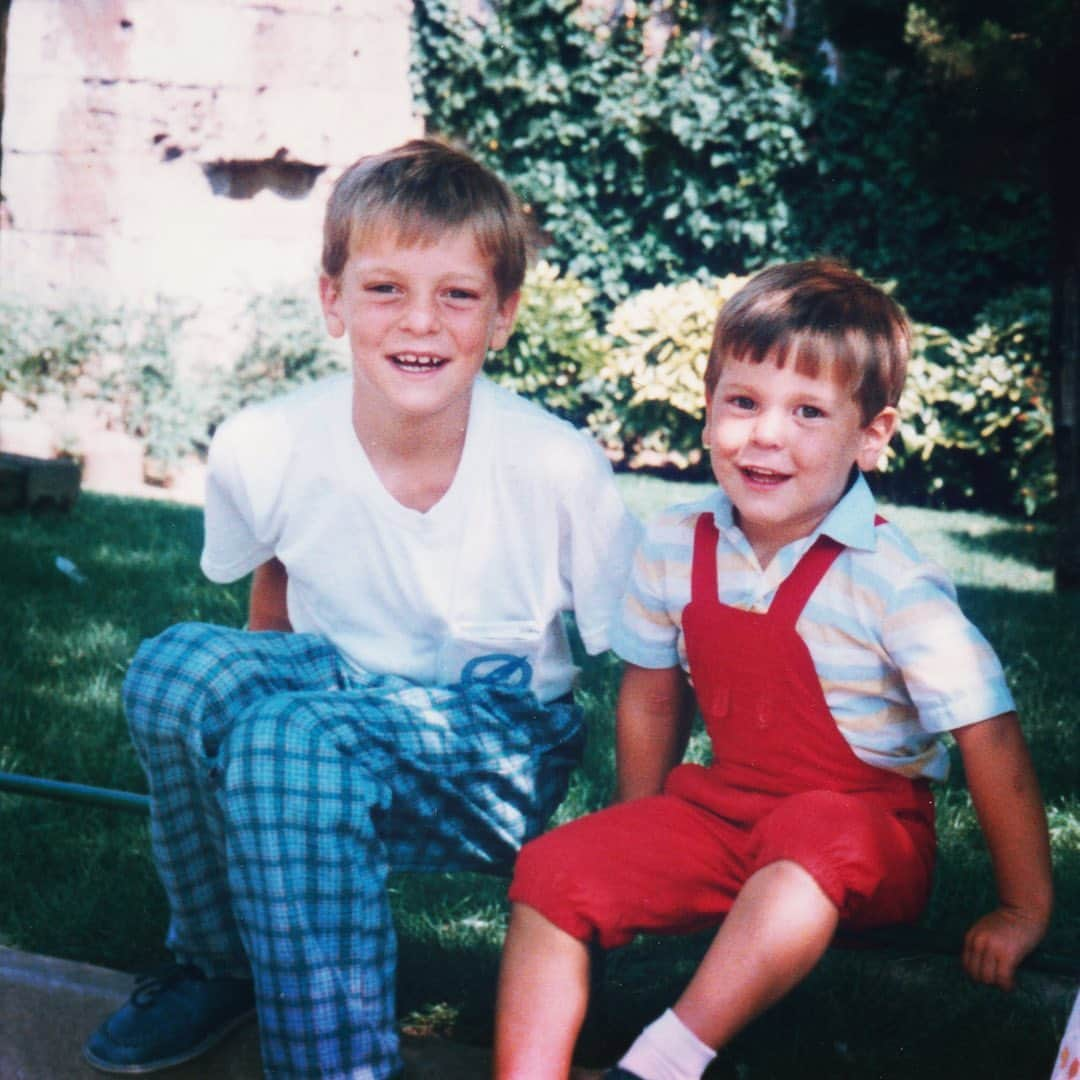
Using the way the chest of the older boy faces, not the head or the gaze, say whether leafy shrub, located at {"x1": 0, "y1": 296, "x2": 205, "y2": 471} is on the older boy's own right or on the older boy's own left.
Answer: on the older boy's own right

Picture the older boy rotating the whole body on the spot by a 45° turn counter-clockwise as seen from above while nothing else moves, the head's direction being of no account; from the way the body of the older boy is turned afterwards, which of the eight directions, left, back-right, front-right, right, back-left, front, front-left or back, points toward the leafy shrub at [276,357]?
back

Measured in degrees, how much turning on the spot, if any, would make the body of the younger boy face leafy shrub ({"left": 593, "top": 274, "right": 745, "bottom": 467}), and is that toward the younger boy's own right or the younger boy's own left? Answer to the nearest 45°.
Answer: approximately 135° to the younger boy's own right

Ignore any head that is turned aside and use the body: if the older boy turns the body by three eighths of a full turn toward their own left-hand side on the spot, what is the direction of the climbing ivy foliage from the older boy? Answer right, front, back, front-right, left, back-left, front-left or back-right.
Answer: left

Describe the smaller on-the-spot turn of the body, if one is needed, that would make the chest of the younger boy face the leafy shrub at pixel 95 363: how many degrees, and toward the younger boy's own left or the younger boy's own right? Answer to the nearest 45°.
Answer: approximately 90° to the younger boy's own right

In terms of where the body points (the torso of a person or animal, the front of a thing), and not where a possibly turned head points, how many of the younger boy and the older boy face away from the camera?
0

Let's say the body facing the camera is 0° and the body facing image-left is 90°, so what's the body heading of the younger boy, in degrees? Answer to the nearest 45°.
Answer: approximately 45°

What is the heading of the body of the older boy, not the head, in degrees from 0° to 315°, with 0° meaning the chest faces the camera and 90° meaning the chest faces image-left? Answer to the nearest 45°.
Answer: approximately 45°

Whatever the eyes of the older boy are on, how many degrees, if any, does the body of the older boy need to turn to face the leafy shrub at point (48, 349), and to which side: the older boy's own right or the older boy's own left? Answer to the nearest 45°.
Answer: approximately 135° to the older boy's own right
